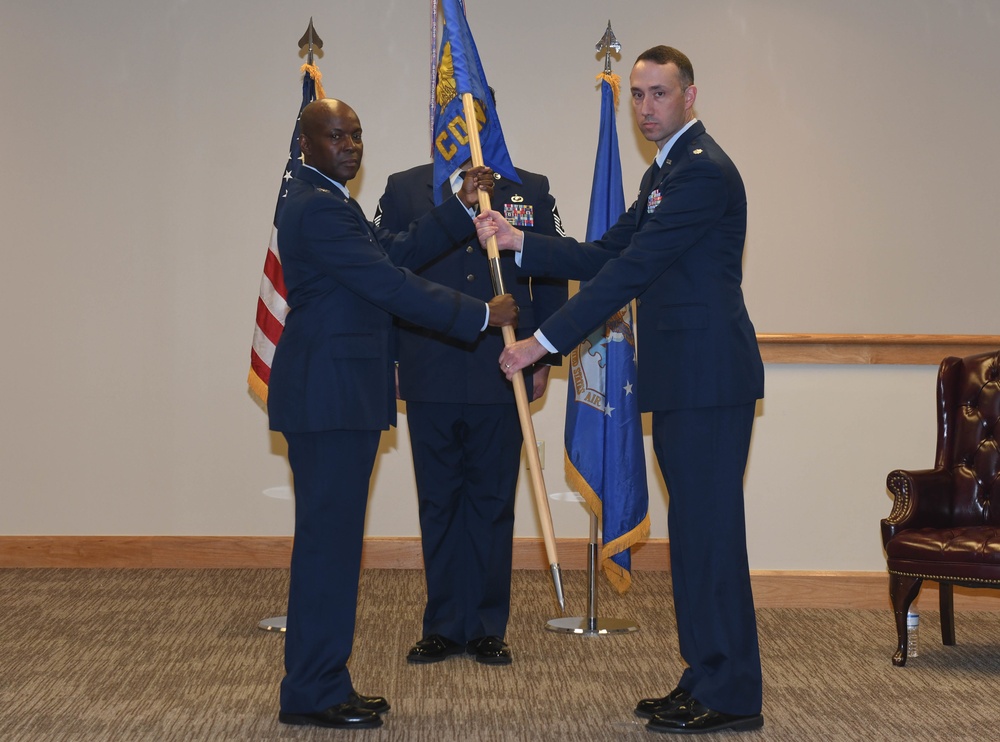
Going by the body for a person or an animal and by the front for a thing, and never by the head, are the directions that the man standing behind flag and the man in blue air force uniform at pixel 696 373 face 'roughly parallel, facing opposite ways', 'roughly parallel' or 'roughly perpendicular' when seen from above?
roughly perpendicular

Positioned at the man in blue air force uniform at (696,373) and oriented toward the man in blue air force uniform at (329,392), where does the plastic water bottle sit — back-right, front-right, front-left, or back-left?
back-right

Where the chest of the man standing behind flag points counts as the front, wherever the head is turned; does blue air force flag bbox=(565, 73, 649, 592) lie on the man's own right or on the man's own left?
on the man's own left

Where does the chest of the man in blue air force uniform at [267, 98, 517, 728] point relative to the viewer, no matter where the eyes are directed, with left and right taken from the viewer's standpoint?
facing to the right of the viewer

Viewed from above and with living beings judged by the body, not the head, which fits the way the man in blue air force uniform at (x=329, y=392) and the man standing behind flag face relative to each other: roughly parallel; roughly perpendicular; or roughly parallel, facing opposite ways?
roughly perpendicular

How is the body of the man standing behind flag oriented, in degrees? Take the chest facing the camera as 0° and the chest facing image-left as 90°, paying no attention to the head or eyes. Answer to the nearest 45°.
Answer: approximately 0°

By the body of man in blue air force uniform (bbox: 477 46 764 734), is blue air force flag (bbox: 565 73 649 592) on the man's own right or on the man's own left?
on the man's own right

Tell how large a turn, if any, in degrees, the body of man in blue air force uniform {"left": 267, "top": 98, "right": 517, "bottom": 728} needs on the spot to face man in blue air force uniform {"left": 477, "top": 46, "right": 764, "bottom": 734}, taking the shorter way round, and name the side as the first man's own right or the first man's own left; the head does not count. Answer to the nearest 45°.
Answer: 0° — they already face them

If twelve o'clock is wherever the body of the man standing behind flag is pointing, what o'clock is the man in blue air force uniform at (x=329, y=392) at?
The man in blue air force uniform is roughly at 1 o'clock from the man standing behind flag.

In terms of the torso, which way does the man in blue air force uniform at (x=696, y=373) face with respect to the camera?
to the viewer's left

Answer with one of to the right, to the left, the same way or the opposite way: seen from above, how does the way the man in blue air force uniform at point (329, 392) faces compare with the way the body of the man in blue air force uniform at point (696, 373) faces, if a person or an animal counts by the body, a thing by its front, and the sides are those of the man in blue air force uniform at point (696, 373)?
the opposite way
